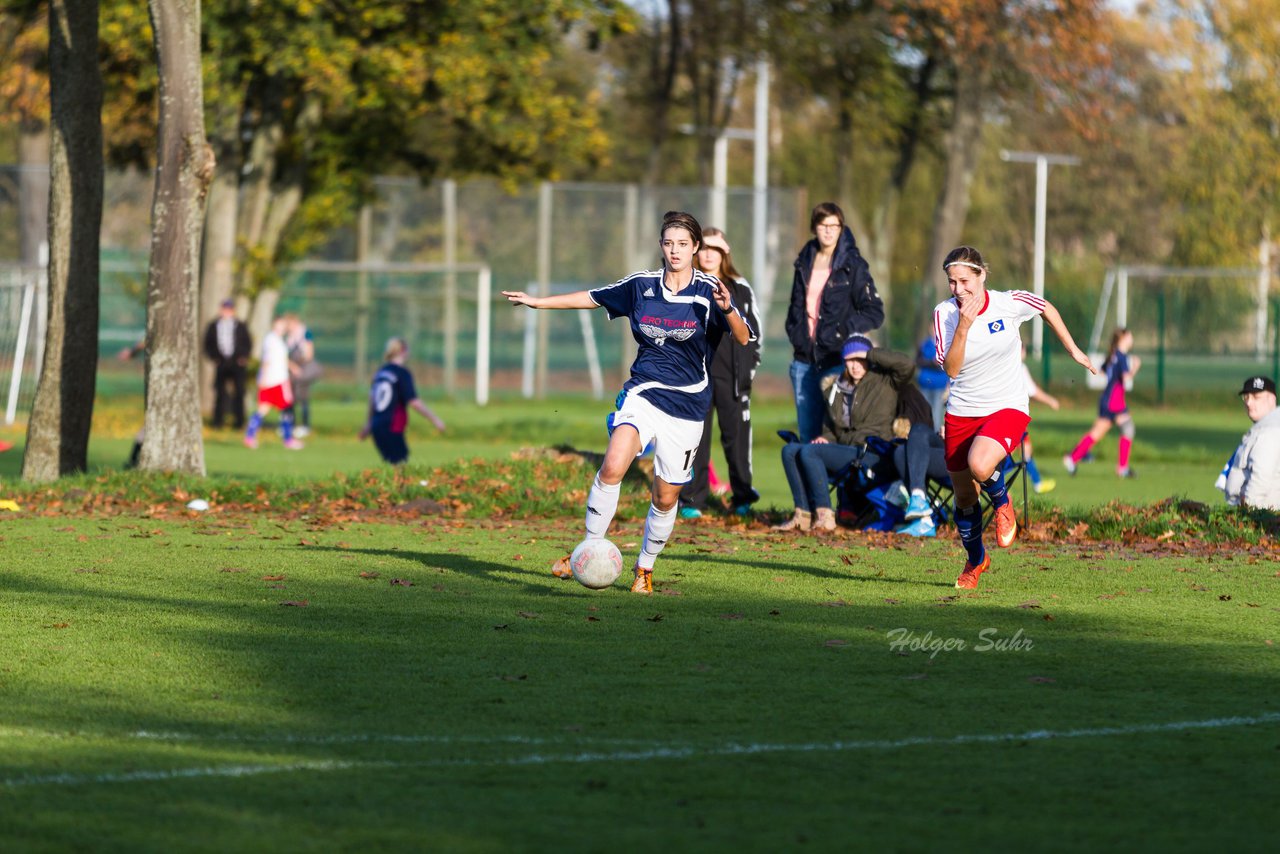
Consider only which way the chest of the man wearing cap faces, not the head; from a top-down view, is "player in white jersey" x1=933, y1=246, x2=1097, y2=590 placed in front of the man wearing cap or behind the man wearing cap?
in front

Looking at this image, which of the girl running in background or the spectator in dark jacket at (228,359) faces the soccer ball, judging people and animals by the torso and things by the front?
the spectator in dark jacket

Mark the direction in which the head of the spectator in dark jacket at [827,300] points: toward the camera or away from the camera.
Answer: toward the camera

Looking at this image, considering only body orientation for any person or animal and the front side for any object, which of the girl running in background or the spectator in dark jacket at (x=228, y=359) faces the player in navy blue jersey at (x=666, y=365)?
the spectator in dark jacket

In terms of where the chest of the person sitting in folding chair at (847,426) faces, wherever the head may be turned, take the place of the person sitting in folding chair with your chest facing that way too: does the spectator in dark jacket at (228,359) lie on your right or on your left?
on your right

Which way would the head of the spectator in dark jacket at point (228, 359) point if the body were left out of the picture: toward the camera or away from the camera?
toward the camera

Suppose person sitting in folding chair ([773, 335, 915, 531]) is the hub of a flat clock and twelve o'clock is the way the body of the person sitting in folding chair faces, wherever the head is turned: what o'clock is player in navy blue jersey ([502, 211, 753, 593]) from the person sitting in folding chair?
The player in navy blue jersey is roughly at 11 o'clock from the person sitting in folding chair.

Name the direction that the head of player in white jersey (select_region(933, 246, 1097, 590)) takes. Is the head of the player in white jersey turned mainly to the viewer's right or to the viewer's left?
to the viewer's left

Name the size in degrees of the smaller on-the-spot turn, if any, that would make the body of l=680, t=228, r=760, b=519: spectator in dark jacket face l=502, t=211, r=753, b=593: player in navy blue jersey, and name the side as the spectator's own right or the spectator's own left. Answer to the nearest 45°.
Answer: approximately 45° to the spectator's own left

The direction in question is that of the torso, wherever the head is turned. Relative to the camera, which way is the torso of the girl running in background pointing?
to the viewer's right

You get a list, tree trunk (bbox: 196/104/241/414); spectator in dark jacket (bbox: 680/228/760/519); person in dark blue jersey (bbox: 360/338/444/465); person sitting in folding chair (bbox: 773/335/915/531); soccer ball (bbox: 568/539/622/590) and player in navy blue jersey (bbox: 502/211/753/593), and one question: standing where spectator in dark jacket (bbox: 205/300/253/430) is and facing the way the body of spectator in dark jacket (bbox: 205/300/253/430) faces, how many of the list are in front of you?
5

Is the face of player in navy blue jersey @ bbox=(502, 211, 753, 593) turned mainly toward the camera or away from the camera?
toward the camera

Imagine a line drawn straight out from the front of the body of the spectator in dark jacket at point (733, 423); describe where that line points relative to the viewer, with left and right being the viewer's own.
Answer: facing the viewer and to the left of the viewer

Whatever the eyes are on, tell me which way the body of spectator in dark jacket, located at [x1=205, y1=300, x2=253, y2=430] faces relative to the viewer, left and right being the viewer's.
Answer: facing the viewer

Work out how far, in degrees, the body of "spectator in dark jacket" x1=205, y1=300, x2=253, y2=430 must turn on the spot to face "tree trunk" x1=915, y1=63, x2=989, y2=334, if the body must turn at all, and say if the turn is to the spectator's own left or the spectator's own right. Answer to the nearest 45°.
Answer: approximately 135° to the spectator's own left

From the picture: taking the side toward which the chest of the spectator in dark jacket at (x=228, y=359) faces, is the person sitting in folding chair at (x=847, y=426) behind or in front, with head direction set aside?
in front
